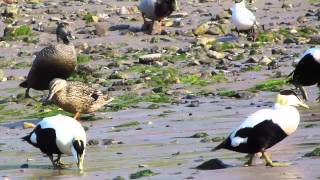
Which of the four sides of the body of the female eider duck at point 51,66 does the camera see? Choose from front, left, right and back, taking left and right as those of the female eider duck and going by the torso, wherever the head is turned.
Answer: right

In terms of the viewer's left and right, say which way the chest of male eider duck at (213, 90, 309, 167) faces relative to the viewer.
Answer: facing to the right of the viewer

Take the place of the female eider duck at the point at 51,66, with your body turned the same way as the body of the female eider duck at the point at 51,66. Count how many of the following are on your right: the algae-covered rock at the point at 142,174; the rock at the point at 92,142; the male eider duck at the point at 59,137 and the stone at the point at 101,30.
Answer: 3

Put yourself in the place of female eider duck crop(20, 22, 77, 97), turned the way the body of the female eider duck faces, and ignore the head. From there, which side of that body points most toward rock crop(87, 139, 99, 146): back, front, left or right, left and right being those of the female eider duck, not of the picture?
right

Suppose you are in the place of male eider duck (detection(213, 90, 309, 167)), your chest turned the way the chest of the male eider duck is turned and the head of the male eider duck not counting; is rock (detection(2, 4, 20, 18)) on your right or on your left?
on your left

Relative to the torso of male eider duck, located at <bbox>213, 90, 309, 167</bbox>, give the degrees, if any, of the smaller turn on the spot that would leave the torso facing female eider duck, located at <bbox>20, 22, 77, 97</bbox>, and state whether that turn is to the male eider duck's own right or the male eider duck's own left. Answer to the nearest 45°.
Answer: approximately 135° to the male eider duck's own left
